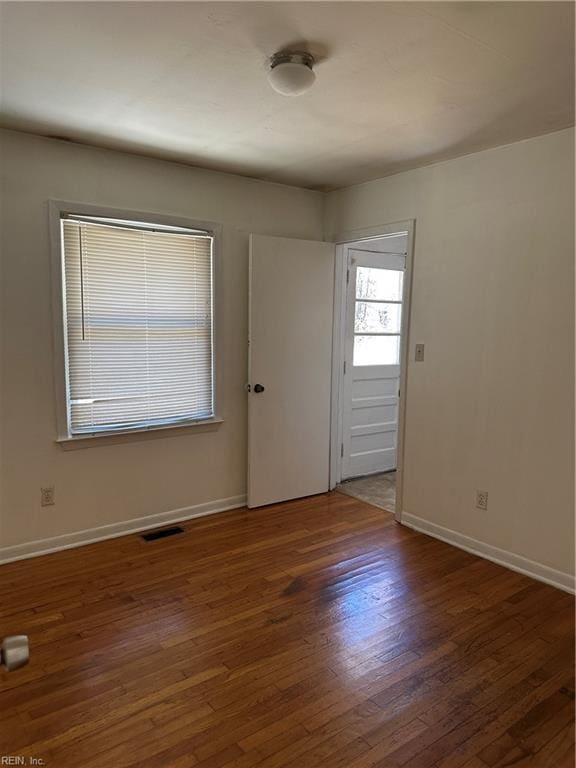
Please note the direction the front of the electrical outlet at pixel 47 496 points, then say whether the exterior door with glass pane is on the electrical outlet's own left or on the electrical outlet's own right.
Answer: on the electrical outlet's own left

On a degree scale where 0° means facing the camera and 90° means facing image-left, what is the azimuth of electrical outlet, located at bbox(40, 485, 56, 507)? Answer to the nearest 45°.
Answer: approximately 0°

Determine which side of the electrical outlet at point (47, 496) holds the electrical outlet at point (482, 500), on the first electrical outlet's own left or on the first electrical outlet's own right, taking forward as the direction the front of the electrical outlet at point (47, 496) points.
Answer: on the first electrical outlet's own left

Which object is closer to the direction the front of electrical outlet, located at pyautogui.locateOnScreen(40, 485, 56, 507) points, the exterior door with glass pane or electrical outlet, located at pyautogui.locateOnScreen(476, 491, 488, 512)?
the electrical outlet

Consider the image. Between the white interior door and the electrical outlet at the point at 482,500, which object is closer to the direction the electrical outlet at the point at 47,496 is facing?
the electrical outlet

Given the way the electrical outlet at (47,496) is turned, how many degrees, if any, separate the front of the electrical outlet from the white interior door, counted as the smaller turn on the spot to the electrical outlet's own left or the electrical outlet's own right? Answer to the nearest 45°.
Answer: approximately 90° to the electrical outlet's own left
